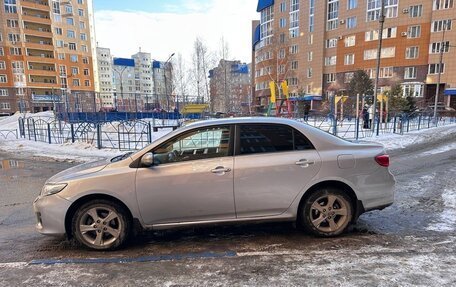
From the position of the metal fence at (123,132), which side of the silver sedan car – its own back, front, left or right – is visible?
right

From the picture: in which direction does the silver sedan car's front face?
to the viewer's left
